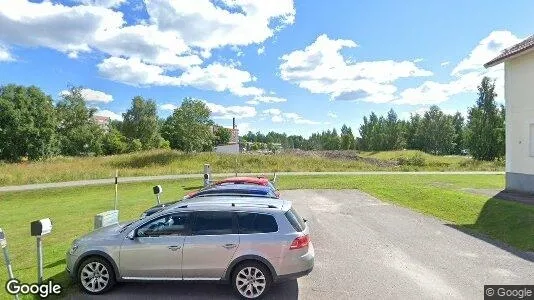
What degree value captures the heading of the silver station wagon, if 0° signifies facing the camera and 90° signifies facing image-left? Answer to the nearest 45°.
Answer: approximately 90°

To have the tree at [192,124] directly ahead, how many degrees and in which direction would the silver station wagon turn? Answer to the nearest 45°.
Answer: approximately 90° to its right
